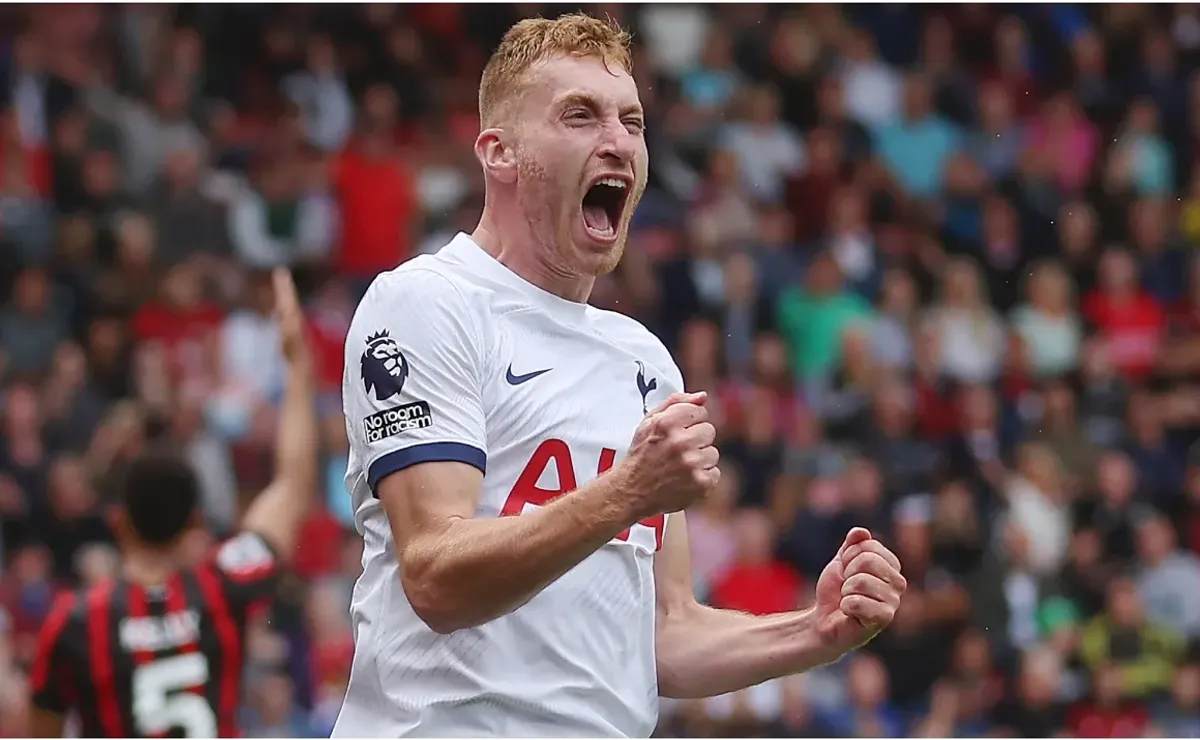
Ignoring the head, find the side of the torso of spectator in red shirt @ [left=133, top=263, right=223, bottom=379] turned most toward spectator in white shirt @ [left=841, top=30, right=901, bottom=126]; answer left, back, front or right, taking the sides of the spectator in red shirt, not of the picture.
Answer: left

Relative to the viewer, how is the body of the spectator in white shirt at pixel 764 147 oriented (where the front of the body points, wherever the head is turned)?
toward the camera

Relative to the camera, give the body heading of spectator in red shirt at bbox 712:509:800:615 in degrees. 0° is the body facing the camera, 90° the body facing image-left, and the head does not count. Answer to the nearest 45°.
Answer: approximately 0°

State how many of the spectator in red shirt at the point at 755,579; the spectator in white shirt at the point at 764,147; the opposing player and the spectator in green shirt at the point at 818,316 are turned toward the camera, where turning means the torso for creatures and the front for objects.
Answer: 3

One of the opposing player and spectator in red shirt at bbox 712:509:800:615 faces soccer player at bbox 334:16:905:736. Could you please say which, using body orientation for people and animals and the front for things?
the spectator in red shirt

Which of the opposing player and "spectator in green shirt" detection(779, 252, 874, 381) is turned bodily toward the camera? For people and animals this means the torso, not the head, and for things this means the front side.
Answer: the spectator in green shirt

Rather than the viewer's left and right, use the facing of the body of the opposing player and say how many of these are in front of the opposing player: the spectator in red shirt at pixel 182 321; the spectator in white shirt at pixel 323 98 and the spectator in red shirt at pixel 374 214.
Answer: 3

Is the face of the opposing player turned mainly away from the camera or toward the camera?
away from the camera

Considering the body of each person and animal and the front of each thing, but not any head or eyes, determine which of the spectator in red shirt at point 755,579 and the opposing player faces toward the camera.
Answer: the spectator in red shirt

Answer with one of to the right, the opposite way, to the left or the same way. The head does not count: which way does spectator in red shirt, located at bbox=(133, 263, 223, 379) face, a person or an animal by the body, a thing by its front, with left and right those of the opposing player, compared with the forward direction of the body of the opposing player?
the opposite way

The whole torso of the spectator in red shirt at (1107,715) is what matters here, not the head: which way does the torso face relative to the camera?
toward the camera

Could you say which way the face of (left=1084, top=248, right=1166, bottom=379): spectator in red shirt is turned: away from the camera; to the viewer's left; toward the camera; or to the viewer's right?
toward the camera

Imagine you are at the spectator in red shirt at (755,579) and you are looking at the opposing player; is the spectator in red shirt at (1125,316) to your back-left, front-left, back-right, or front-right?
back-left

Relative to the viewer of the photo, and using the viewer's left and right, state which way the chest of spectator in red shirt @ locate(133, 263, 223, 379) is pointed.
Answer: facing the viewer

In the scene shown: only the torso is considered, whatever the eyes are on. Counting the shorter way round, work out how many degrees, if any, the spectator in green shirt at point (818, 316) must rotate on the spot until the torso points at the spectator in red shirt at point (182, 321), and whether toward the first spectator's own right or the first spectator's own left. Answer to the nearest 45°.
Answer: approximately 90° to the first spectator's own right

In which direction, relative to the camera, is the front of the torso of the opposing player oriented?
away from the camera
